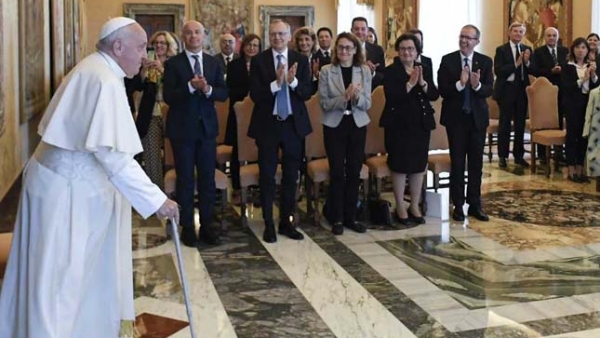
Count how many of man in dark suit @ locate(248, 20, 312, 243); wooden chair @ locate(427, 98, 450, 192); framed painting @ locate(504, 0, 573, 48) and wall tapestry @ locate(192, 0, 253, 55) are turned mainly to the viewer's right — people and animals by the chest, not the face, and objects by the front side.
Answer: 0

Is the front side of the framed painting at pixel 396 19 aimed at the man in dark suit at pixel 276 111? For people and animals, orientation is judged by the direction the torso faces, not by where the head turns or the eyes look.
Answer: yes

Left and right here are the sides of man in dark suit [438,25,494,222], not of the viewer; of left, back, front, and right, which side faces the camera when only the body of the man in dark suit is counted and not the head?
front

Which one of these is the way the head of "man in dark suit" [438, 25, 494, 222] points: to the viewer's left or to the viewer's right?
to the viewer's left

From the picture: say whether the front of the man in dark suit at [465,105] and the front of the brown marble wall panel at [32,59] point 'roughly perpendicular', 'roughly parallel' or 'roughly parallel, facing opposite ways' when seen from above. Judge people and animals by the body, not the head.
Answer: roughly perpendicular

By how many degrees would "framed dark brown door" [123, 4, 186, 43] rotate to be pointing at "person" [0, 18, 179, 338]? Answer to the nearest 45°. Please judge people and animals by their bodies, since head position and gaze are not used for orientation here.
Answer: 0° — it already faces them

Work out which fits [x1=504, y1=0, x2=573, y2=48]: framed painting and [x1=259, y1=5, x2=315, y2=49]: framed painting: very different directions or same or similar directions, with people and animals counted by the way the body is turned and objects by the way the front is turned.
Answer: same or similar directions

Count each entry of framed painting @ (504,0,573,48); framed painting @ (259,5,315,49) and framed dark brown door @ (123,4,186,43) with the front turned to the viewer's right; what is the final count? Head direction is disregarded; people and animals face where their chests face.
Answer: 0

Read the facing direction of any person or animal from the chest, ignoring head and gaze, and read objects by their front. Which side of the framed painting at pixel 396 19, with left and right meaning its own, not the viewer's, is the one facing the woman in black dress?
front

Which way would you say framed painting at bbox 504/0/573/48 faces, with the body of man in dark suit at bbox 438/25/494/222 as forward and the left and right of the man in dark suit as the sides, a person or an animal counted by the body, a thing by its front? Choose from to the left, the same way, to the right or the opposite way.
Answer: the same way

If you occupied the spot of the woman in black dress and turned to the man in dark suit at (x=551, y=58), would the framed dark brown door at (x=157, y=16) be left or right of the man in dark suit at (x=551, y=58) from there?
left

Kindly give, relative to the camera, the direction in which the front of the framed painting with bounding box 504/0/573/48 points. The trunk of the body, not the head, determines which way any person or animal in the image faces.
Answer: facing the viewer

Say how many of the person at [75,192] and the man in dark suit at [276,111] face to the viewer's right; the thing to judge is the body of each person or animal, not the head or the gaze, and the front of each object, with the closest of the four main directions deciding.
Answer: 1

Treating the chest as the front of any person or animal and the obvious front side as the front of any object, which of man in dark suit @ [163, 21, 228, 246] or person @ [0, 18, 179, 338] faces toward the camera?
the man in dark suit

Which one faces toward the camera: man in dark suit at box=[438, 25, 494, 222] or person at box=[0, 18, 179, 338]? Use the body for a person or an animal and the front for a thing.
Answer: the man in dark suit

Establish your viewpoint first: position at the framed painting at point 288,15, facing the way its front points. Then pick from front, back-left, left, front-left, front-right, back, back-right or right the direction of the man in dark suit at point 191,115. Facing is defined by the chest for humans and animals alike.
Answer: front

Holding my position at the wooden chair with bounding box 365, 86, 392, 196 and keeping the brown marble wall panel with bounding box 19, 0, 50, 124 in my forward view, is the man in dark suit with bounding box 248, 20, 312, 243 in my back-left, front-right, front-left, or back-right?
front-left

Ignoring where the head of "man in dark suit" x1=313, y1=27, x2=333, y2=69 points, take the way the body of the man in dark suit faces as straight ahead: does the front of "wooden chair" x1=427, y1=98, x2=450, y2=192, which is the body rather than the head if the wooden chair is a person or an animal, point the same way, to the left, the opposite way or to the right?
the same way
